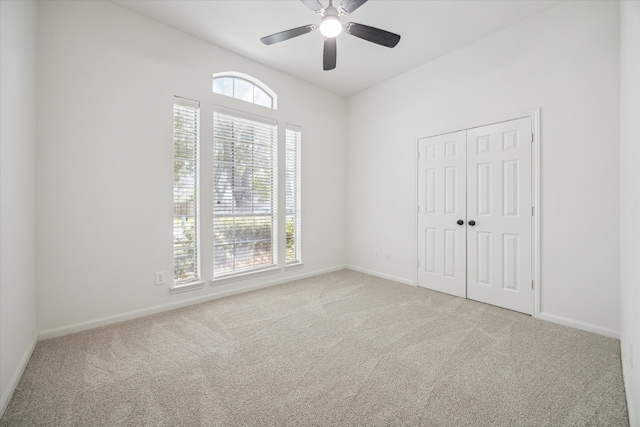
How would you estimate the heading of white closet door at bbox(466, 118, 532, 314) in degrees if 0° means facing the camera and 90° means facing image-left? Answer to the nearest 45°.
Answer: approximately 45°

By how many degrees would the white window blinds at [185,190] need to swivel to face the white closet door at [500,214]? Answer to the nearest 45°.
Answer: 0° — it already faces it

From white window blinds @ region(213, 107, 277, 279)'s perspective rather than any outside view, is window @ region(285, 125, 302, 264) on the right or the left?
on its left

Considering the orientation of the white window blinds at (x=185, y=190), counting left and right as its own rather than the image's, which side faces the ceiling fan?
front

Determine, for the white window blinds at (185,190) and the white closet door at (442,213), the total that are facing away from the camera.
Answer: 0

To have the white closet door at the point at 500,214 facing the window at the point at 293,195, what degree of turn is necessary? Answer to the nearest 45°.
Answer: approximately 45° to its right

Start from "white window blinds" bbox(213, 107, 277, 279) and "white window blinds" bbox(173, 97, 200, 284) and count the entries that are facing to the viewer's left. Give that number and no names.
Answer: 0

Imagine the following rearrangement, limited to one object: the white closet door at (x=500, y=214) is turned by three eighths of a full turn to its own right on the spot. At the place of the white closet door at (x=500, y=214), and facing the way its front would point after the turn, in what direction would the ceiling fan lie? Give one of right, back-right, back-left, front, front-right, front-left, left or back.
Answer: back-left

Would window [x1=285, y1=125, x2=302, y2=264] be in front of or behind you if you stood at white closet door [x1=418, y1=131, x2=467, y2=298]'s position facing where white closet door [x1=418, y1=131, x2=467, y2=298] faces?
in front

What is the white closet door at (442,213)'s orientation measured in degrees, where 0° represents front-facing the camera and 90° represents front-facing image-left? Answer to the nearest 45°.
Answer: approximately 45°
